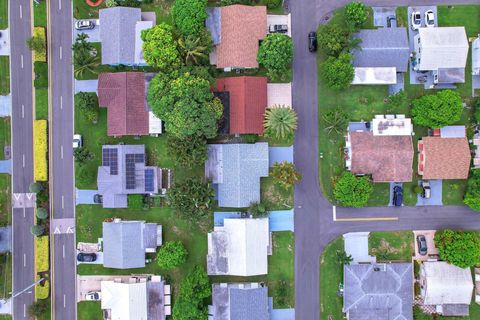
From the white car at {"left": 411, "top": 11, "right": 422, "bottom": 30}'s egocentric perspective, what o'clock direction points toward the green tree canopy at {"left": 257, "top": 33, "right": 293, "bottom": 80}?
The green tree canopy is roughly at 2 o'clock from the white car.

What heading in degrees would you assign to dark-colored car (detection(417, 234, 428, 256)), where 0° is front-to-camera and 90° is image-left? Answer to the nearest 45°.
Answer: approximately 0°

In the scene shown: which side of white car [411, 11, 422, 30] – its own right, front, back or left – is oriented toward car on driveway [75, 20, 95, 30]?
right

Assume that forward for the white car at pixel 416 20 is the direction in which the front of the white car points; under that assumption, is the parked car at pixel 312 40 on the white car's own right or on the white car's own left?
on the white car's own right

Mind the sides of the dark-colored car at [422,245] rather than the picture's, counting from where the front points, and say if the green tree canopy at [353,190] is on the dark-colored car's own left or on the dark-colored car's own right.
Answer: on the dark-colored car's own right

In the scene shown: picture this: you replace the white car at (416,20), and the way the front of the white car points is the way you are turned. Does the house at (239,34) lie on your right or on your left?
on your right
